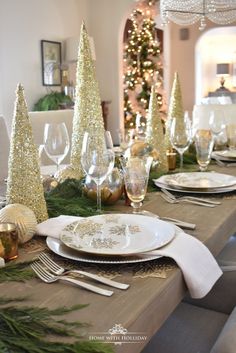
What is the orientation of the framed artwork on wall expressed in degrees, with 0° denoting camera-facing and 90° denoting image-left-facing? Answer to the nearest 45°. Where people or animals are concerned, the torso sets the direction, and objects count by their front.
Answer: approximately 315°

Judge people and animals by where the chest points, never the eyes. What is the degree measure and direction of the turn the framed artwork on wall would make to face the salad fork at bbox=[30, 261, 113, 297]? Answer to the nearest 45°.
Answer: approximately 45° to its right

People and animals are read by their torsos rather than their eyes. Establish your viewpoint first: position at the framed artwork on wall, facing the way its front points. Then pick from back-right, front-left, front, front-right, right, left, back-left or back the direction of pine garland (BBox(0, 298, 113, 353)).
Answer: front-right

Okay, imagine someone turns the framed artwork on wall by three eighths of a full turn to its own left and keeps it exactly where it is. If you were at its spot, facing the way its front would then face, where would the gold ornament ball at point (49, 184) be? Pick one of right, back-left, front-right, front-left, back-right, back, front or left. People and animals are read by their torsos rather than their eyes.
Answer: back

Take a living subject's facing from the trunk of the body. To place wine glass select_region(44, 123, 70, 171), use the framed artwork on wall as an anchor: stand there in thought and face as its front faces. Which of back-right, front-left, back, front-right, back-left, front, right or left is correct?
front-right

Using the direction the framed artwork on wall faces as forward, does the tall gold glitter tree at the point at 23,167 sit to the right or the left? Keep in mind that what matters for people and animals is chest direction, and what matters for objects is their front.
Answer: on its right

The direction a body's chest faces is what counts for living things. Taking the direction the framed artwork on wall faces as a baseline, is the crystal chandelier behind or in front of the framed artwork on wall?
in front

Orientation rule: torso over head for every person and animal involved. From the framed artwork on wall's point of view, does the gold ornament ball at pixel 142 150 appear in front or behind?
in front

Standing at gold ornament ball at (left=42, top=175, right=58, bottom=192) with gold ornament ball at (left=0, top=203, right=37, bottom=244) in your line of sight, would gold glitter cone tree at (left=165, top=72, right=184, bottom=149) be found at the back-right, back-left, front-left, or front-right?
back-left

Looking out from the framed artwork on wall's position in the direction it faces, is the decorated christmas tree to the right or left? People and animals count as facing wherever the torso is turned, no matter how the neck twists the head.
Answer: on its left

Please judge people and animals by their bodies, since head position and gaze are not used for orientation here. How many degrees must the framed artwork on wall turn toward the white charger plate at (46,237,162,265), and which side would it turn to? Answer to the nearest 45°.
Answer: approximately 45° to its right
